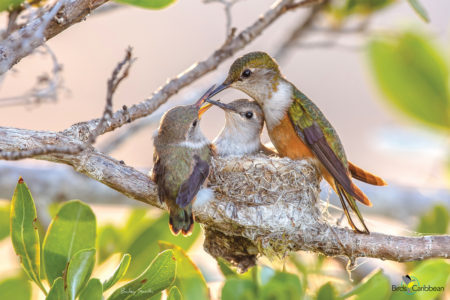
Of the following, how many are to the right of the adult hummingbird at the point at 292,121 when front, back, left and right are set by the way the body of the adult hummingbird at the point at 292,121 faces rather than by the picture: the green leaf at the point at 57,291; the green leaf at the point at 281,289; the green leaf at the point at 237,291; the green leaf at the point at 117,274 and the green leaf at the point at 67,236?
0

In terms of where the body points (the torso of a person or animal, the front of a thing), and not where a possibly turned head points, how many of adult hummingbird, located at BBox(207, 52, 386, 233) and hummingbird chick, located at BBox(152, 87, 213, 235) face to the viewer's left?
1

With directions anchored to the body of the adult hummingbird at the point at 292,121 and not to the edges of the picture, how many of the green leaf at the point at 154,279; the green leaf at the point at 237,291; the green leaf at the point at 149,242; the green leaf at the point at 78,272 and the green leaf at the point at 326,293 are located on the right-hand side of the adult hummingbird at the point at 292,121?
0

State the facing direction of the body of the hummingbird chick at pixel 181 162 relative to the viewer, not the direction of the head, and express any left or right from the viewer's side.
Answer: facing away from the viewer and to the right of the viewer

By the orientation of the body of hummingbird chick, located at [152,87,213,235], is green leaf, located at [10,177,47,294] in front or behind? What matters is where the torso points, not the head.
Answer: behind

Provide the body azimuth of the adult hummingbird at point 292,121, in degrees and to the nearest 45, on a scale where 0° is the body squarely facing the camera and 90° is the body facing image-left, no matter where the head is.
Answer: approximately 90°

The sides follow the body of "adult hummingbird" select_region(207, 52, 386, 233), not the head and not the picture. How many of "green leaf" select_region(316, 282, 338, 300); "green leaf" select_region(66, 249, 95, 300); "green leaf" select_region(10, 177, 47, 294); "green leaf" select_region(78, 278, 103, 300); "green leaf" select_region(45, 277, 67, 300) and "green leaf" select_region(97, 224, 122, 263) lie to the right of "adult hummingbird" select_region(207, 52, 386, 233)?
0

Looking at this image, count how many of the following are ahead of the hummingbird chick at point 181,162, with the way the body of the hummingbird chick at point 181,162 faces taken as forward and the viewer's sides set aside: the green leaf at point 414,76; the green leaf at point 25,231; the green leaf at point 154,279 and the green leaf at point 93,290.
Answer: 1

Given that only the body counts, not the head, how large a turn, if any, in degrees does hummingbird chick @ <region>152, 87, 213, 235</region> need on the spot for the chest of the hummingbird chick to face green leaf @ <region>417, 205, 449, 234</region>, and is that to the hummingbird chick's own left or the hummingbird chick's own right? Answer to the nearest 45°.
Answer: approximately 45° to the hummingbird chick's own right

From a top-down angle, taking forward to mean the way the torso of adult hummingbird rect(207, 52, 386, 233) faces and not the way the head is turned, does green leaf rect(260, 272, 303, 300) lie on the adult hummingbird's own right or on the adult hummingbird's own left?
on the adult hummingbird's own left

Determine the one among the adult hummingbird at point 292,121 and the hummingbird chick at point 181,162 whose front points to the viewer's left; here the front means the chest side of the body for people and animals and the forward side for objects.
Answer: the adult hummingbird at point 292,121

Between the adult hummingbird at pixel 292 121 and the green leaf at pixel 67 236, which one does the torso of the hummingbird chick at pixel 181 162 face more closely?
the adult hummingbird

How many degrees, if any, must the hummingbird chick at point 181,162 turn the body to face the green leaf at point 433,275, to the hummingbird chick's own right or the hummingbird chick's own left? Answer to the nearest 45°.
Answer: approximately 90° to the hummingbird chick's own right

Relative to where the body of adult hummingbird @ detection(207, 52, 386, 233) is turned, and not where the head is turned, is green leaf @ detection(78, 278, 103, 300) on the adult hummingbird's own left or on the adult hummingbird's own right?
on the adult hummingbird's own left
